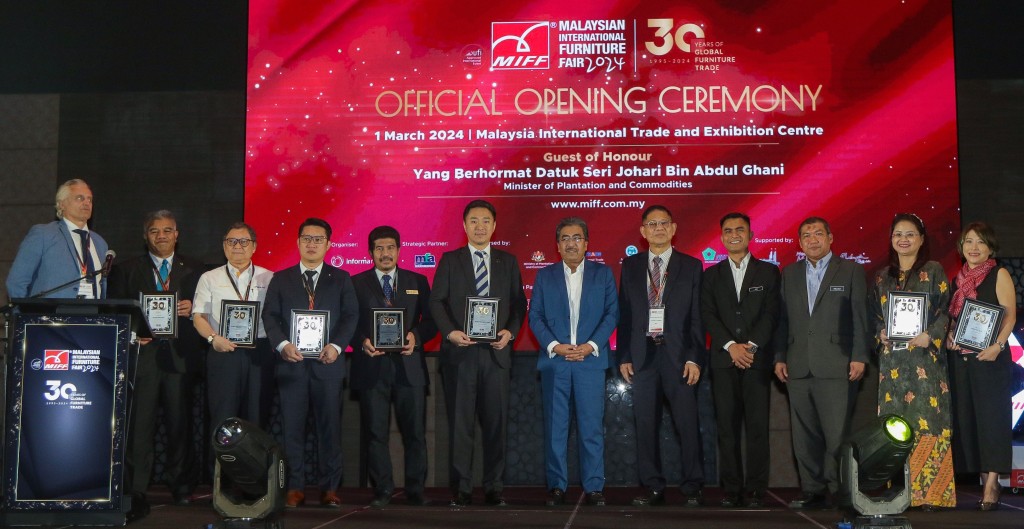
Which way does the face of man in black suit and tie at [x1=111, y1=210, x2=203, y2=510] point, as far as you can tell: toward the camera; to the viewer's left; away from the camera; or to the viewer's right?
toward the camera

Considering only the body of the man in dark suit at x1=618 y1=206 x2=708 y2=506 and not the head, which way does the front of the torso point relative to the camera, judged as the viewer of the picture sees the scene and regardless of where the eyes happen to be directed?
toward the camera

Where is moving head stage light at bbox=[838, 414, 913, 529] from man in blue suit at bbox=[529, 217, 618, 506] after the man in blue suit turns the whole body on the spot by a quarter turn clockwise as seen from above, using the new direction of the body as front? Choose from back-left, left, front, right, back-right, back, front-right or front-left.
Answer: back-left

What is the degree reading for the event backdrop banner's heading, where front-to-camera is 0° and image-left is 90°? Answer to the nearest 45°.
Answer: approximately 0°

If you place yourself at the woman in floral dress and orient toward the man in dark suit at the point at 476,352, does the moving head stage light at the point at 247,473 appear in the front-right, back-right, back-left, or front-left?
front-left

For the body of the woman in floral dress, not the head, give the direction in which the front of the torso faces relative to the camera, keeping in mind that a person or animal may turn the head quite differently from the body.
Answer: toward the camera

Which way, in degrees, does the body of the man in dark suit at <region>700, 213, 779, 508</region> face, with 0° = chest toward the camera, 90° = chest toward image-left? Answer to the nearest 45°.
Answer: approximately 0°

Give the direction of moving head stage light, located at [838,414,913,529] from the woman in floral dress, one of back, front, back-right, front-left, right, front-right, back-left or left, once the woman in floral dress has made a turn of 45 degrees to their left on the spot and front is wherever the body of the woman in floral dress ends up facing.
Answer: front-right

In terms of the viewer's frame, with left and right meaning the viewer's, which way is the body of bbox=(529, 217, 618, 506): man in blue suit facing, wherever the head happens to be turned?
facing the viewer

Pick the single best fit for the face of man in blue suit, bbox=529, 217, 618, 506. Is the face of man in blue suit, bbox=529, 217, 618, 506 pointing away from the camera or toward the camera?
toward the camera

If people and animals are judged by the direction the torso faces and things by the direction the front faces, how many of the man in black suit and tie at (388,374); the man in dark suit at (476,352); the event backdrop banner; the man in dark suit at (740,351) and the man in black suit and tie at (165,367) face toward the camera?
5

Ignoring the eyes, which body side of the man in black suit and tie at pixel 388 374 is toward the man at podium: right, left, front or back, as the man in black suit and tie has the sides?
right

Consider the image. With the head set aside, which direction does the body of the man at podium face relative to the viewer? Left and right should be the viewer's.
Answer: facing the viewer and to the right of the viewer

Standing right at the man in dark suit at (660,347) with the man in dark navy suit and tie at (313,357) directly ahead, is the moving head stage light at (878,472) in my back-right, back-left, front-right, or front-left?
back-left
